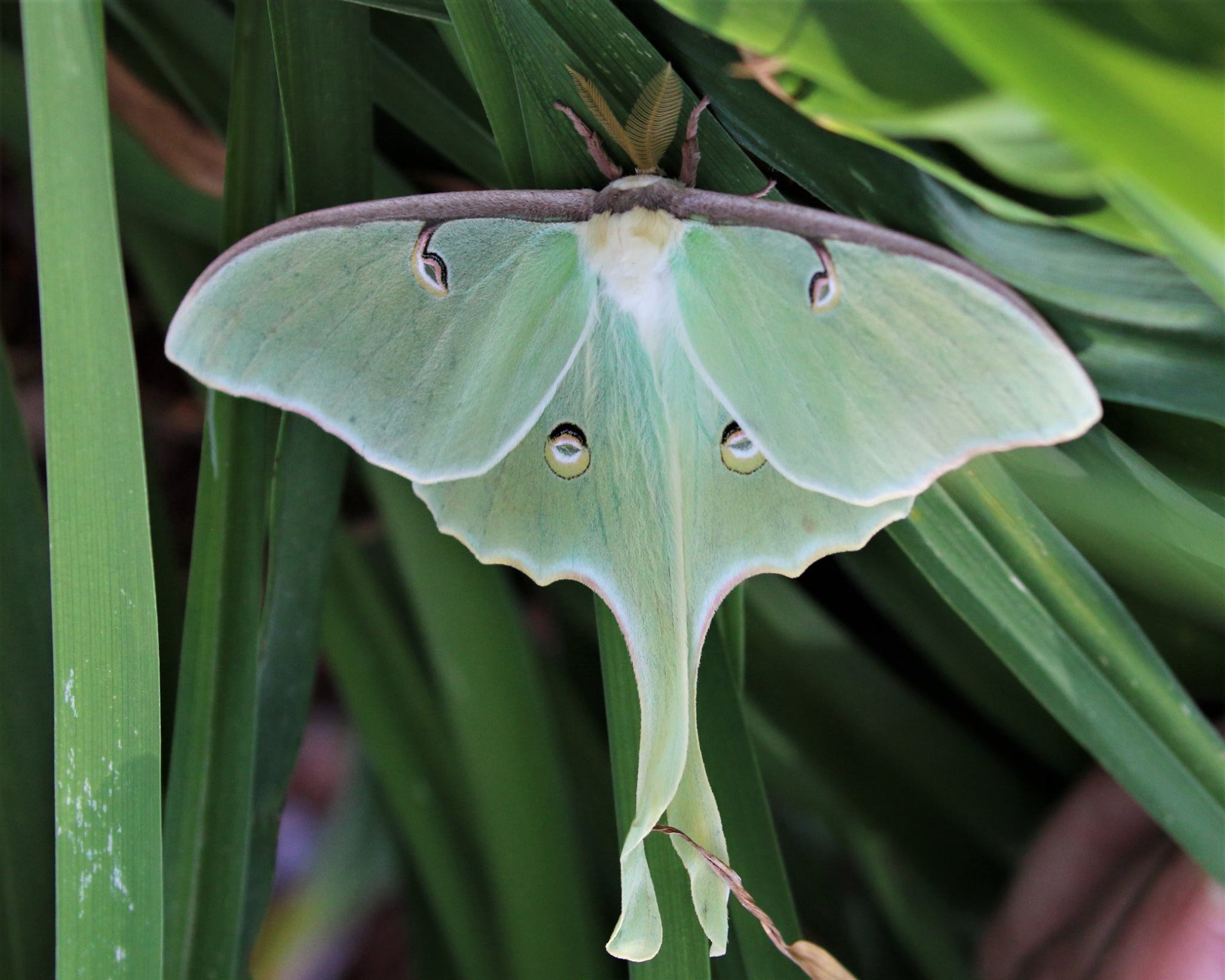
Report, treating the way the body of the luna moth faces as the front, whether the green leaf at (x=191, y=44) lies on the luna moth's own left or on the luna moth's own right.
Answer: on the luna moth's own left

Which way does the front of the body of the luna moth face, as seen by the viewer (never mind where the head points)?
away from the camera

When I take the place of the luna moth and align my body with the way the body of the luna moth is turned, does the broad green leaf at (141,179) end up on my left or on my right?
on my left
